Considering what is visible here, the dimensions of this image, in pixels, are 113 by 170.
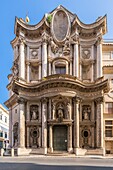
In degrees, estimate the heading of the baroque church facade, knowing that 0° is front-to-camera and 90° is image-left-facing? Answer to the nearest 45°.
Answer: approximately 0°
